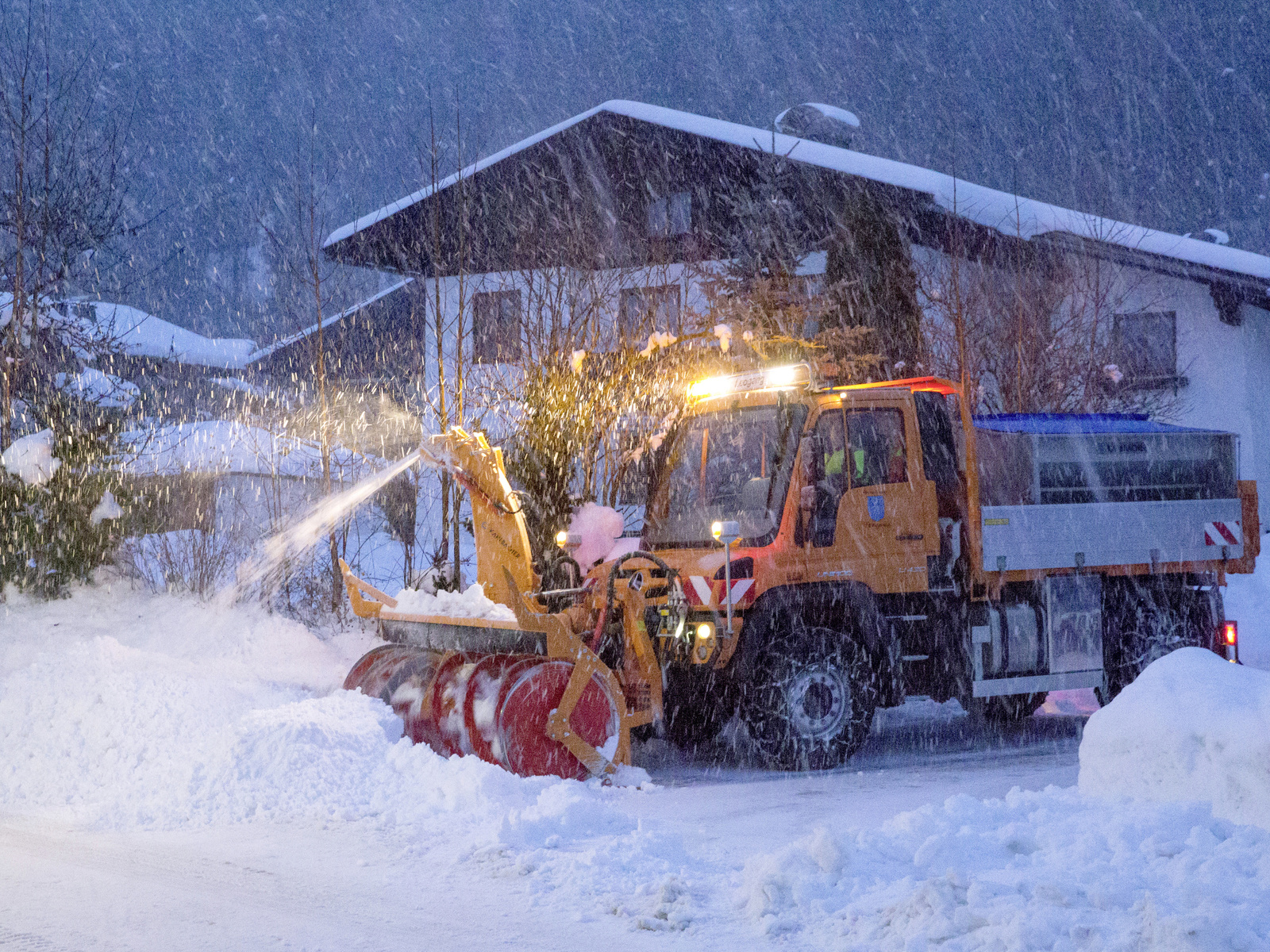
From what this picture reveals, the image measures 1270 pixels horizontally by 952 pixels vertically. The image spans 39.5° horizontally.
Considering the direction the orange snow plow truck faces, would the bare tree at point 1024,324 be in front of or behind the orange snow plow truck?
behind

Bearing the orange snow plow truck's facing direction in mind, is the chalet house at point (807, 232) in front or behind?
behind

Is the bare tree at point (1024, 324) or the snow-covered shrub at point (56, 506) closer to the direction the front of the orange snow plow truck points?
the snow-covered shrub

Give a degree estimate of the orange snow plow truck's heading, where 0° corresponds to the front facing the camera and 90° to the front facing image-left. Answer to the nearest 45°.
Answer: approximately 45°

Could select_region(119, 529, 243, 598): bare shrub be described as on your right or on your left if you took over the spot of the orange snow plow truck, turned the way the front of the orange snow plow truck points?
on your right

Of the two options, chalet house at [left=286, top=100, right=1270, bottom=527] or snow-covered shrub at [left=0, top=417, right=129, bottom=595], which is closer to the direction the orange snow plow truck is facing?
the snow-covered shrub

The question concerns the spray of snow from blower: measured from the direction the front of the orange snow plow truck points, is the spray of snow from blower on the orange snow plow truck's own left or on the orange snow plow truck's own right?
on the orange snow plow truck's own right

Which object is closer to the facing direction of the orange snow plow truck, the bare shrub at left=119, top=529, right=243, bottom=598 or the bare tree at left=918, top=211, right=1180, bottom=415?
the bare shrub
